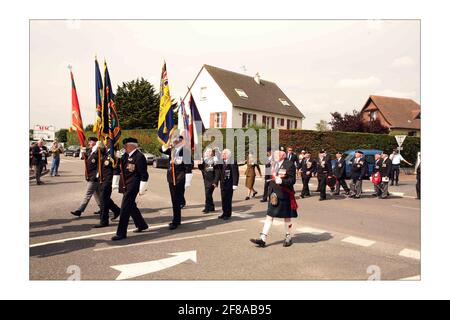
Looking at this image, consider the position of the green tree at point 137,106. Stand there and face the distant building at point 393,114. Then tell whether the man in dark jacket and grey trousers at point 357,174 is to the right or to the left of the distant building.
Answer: right

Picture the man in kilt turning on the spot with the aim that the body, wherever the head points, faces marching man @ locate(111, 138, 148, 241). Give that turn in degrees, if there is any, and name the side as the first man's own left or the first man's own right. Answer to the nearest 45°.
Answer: approximately 45° to the first man's own right

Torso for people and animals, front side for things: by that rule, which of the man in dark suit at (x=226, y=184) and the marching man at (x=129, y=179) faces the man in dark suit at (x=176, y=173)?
the man in dark suit at (x=226, y=184)

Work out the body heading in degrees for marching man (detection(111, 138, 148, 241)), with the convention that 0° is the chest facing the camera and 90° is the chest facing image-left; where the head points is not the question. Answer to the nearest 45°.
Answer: approximately 45°

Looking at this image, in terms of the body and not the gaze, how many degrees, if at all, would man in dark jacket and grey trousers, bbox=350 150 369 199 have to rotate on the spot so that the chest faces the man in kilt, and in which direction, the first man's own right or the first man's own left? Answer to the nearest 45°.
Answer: approximately 45° to the first man's own left

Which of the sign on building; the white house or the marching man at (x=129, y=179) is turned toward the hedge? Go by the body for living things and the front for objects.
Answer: the white house

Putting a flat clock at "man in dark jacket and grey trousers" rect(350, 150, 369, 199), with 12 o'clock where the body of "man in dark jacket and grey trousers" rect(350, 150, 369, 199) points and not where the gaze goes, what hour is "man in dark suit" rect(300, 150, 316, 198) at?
"man in dark suit" rect(300, 150, 316, 198) is roughly at 1 o'clock from "man in dark jacket and grey trousers" rect(350, 150, 369, 199).

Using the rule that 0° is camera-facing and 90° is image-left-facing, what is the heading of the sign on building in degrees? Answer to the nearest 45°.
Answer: approximately 0°

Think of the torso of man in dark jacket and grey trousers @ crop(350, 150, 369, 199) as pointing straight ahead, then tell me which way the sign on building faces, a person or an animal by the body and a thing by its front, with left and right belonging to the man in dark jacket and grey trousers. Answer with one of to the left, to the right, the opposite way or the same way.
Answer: to the left

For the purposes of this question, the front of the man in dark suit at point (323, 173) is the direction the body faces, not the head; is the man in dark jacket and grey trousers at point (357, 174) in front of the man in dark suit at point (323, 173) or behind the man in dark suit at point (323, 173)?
behind

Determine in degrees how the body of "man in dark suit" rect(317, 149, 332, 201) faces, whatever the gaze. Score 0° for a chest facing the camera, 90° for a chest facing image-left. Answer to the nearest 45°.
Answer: approximately 45°
